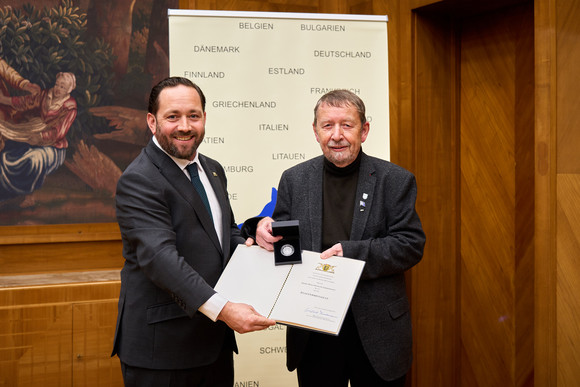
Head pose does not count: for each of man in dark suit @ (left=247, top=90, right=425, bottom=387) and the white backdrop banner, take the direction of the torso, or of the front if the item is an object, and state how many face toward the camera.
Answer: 2

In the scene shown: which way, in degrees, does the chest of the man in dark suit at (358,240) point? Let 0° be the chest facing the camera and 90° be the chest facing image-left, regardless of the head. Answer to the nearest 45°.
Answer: approximately 0°

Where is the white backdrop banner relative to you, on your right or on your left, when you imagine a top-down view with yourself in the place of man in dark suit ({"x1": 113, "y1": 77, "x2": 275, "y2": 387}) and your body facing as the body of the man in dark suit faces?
on your left

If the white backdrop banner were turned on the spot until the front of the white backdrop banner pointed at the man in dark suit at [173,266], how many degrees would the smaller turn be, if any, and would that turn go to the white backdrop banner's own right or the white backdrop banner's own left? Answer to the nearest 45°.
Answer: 0° — it already faces them

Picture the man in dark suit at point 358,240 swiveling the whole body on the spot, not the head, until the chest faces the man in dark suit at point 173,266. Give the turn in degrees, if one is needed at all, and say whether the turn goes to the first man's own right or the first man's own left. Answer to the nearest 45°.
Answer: approximately 90° to the first man's own right

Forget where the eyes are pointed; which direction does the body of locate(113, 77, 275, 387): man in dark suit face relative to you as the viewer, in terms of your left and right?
facing the viewer and to the right of the viewer

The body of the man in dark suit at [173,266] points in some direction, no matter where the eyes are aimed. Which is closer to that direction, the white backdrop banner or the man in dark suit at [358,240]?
the man in dark suit

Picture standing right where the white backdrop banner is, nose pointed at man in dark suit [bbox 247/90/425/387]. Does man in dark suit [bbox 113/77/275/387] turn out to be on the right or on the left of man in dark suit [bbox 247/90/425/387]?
right

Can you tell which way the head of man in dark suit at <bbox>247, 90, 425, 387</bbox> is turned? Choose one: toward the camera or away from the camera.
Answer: toward the camera

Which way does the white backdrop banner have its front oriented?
toward the camera

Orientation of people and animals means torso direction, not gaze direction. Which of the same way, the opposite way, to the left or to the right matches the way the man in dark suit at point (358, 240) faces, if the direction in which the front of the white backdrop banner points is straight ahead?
the same way
